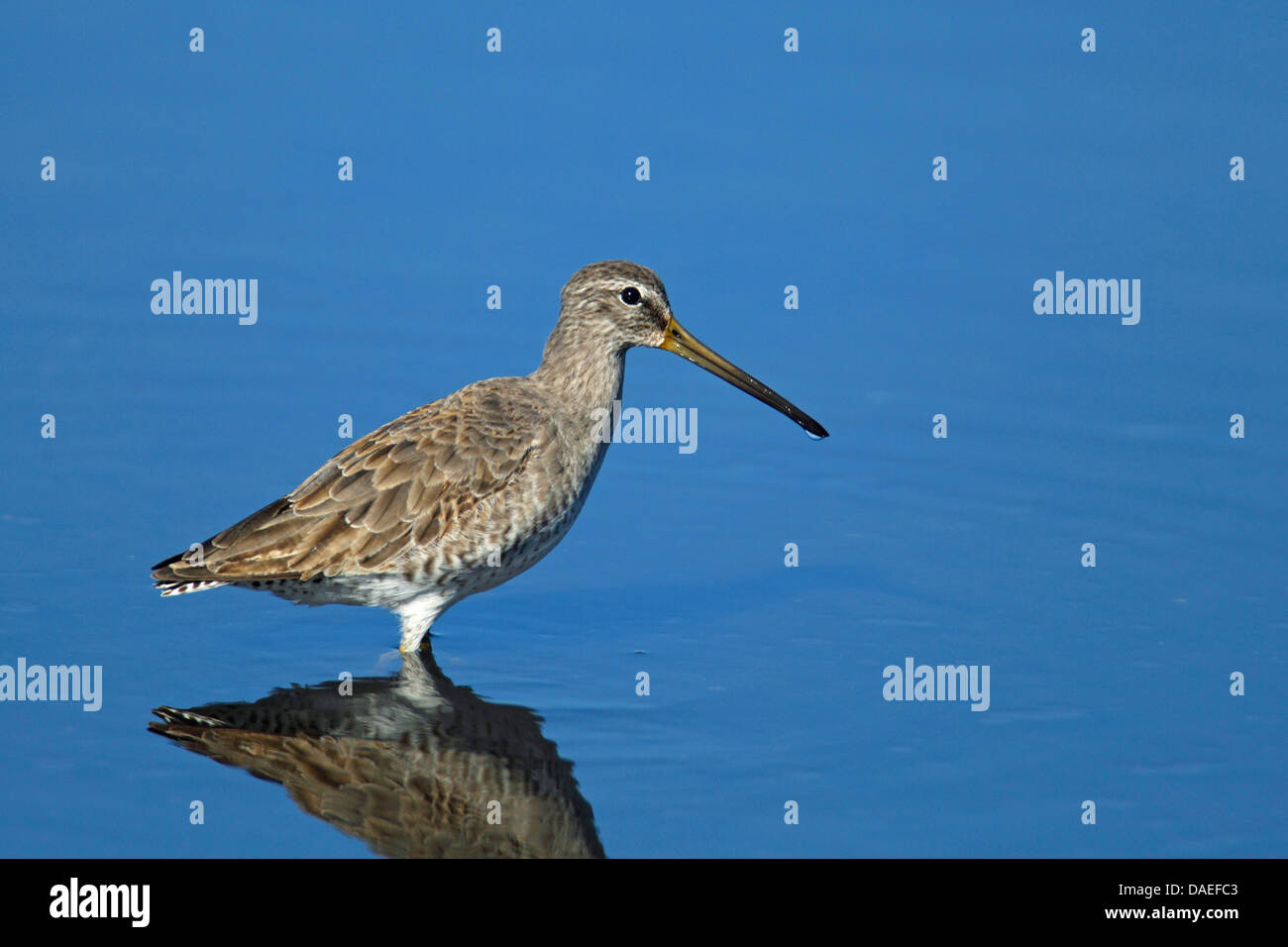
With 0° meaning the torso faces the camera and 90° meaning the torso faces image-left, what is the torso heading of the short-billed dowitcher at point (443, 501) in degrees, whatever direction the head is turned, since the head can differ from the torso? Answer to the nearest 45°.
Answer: approximately 270°
